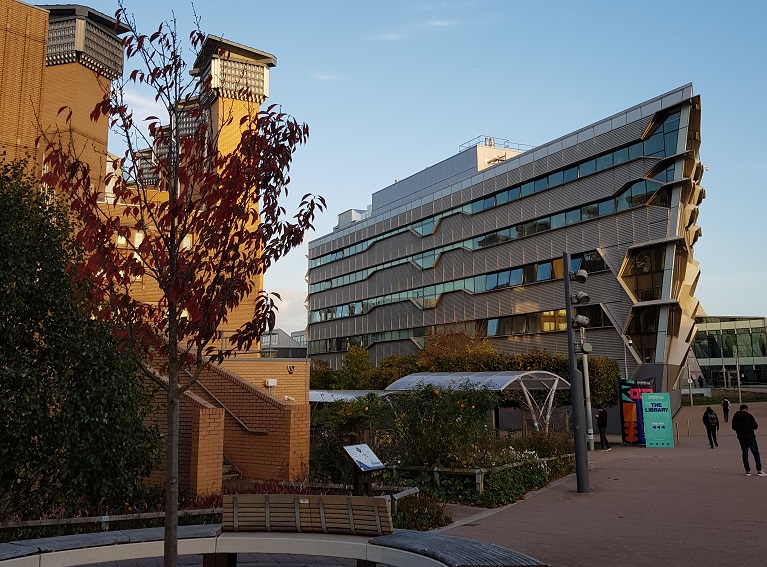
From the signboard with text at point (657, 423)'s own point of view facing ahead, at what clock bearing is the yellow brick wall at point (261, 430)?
The yellow brick wall is roughly at 1 o'clock from the signboard with text.

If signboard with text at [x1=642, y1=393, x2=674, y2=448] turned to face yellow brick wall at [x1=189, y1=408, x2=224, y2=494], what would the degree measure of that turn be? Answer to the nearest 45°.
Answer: approximately 45° to its right

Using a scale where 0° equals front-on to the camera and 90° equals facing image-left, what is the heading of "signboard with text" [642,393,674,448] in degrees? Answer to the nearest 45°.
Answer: approximately 0°

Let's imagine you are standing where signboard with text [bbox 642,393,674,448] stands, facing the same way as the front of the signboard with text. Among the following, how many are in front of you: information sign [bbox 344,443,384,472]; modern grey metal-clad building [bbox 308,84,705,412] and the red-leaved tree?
2

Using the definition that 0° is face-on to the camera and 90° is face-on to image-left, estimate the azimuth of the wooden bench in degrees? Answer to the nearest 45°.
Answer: approximately 180°

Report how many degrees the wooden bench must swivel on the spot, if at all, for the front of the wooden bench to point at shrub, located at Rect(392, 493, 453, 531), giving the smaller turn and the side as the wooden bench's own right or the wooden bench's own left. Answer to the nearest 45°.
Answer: approximately 45° to the wooden bench's own right

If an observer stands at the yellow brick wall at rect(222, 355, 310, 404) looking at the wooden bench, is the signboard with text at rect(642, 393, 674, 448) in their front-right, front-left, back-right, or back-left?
back-left

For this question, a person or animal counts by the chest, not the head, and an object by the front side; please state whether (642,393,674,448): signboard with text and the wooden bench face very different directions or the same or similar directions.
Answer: very different directions

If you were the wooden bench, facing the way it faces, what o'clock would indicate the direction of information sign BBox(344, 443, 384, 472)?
The information sign is roughly at 1 o'clock from the wooden bench.
